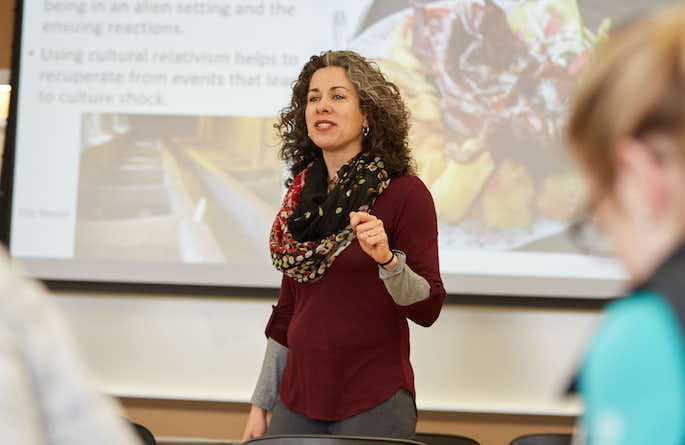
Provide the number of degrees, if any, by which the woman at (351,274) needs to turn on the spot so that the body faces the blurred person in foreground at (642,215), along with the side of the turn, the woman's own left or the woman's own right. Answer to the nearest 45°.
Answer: approximately 45° to the woman's own left

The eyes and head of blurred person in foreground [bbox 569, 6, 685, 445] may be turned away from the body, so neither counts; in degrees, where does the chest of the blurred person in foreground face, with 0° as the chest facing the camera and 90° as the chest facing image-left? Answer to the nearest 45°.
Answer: approximately 135°
